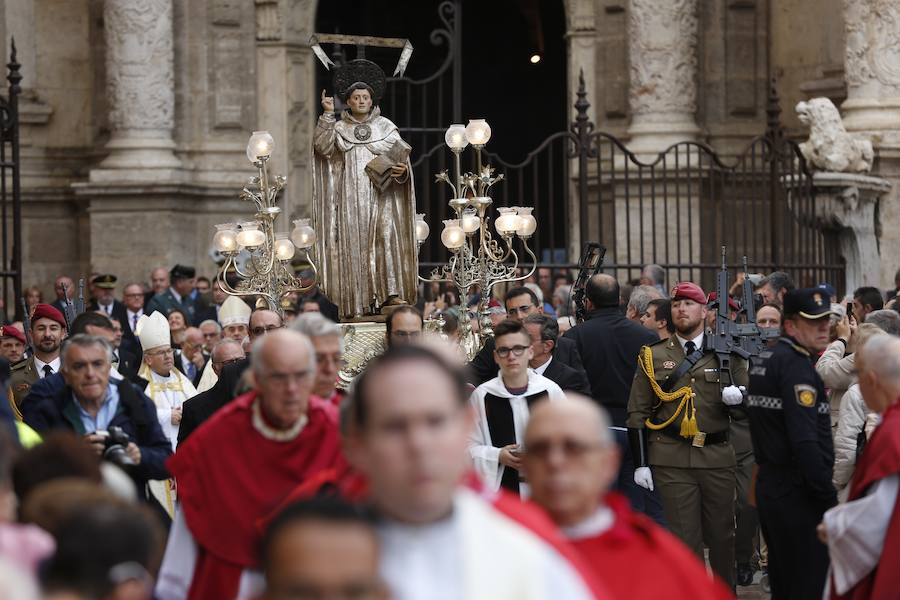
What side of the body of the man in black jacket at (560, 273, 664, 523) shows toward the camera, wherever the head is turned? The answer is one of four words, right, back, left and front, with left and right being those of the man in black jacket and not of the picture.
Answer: back

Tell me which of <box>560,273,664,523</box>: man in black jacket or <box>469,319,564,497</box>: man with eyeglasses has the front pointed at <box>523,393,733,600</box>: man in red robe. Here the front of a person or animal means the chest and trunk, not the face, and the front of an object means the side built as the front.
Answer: the man with eyeglasses

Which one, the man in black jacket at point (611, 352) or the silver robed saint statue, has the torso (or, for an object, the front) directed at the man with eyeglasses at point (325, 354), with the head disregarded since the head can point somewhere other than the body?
the silver robed saint statue

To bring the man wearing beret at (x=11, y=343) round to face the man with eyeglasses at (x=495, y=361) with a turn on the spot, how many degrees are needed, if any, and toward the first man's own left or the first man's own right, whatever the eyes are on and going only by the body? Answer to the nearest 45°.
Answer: approximately 45° to the first man's own left

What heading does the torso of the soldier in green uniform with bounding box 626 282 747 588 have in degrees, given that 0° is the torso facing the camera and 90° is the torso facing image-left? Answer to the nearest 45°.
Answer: approximately 0°

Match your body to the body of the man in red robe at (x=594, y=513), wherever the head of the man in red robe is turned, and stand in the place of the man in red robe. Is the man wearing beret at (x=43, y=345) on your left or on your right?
on your right

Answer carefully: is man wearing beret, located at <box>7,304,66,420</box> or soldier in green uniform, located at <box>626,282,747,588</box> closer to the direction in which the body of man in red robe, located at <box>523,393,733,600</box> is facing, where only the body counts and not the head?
the man wearing beret
